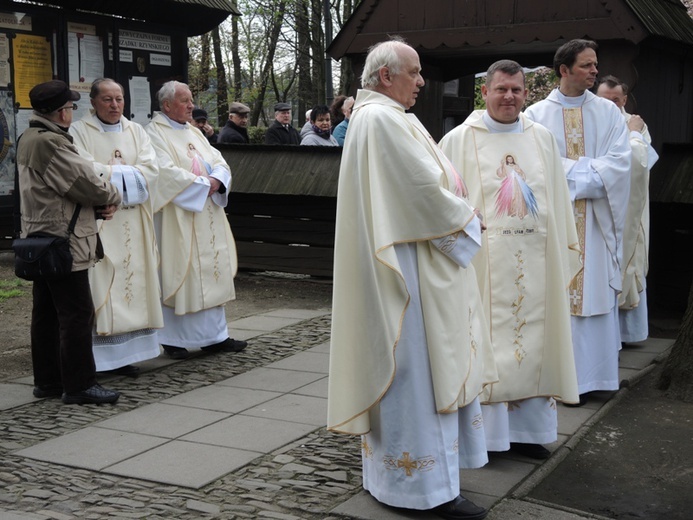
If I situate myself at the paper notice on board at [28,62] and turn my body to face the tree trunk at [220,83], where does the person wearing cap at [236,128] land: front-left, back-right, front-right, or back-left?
front-right

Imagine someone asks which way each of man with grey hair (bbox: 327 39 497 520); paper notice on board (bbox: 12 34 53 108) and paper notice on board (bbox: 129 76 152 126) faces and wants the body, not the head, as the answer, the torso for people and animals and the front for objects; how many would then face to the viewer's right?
1

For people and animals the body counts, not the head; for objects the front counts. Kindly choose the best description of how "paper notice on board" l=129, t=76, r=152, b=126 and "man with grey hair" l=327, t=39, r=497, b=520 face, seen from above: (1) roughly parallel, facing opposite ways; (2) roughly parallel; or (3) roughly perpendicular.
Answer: roughly perpendicular

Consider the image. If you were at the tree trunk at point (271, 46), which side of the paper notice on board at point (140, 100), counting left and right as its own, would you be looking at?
back

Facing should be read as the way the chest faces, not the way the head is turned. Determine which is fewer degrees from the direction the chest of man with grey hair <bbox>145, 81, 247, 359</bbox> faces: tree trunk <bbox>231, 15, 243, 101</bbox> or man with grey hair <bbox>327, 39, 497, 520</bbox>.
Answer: the man with grey hair

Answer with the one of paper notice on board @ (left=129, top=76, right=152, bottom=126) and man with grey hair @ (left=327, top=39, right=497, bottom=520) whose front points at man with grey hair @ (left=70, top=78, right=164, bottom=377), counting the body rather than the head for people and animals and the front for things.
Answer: the paper notice on board

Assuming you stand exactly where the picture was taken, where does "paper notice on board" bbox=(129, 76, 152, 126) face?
facing the viewer

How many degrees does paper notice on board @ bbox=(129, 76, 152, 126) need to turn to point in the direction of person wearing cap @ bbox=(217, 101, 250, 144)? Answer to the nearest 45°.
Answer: approximately 135° to its left

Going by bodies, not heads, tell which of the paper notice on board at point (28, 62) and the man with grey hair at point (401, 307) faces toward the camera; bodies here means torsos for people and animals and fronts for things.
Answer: the paper notice on board

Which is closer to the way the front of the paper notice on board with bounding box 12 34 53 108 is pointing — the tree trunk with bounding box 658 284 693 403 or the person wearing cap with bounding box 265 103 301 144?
the tree trunk

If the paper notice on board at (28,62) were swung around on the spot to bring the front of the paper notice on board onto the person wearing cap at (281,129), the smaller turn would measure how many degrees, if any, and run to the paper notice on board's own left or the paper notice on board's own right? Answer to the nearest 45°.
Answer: approximately 135° to the paper notice on board's own left

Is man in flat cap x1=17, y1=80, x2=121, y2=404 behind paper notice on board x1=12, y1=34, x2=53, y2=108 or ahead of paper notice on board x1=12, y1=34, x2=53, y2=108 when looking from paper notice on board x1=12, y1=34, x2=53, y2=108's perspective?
ahead

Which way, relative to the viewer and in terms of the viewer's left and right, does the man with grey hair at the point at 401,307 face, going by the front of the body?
facing to the right of the viewer

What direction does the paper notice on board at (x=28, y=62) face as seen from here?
toward the camera

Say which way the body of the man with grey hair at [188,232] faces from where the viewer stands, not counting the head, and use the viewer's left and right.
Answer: facing the viewer and to the right of the viewer

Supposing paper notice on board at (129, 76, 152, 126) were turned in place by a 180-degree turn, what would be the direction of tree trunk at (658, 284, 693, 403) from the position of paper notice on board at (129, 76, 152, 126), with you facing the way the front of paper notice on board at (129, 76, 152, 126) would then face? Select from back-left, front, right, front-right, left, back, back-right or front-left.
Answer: back-right

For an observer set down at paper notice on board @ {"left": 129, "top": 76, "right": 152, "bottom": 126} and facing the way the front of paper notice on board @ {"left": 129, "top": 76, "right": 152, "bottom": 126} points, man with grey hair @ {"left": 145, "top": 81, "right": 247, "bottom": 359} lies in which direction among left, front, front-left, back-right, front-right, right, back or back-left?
front

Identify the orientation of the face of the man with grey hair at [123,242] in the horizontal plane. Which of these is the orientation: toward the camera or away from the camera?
toward the camera
